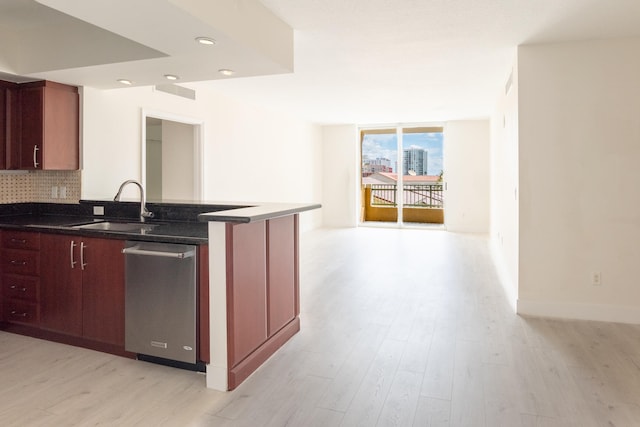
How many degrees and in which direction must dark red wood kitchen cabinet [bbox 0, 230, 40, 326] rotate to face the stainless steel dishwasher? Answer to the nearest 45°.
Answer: approximately 90° to its left

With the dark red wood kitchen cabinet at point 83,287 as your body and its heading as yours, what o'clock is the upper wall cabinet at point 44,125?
The upper wall cabinet is roughly at 4 o'clock from the dark red wood kitchen cabinet.

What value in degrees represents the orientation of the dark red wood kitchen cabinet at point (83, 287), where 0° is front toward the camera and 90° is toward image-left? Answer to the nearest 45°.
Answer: approximately 45°

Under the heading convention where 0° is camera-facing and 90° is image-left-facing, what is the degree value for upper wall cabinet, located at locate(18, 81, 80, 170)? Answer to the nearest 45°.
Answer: approximately 45°

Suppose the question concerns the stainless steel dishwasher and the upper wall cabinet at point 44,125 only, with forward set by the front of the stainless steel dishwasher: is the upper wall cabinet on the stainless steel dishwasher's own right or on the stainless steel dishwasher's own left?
on the stainless steel dishwasher's own right

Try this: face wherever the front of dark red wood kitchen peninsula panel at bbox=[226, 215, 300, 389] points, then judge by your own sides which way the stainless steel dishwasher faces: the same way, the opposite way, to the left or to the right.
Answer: to the right

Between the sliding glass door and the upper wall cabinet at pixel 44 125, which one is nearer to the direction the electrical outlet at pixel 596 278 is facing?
the upper wall cabinet

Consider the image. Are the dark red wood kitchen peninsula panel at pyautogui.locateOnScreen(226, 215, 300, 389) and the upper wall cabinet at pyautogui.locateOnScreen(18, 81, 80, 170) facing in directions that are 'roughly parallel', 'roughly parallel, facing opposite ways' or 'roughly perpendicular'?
roughly perpendicular

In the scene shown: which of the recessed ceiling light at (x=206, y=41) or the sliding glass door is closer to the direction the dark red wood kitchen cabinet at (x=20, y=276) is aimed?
the recessed ceiling light
